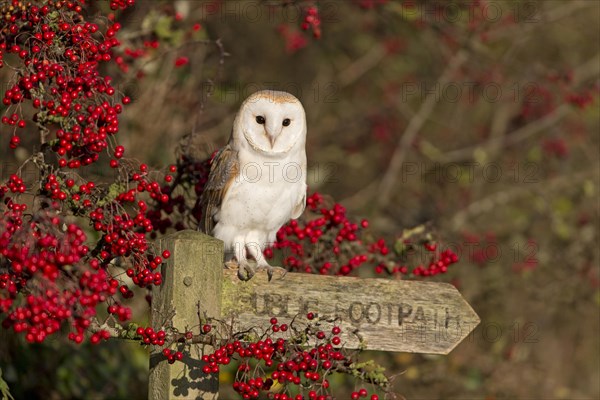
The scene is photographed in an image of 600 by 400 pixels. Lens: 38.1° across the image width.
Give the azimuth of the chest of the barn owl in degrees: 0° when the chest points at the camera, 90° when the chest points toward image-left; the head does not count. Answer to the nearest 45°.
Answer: approximately 315°
